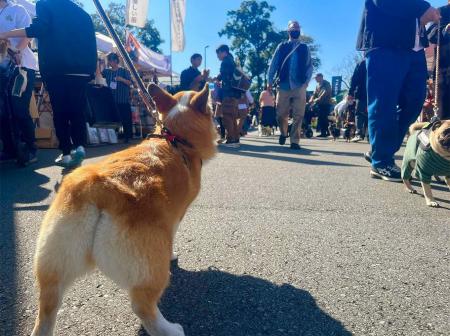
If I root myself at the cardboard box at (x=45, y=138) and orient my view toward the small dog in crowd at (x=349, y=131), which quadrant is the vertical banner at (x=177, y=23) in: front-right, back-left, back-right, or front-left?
front-left

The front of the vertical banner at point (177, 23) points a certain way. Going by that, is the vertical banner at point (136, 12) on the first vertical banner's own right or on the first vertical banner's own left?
on the first vertical banner's own right

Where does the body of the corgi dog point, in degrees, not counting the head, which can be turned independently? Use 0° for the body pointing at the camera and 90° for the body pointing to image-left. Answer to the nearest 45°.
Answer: approximately 225°

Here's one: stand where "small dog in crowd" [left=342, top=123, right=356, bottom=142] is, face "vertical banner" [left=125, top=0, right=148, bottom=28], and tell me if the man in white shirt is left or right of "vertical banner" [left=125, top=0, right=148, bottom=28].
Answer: left

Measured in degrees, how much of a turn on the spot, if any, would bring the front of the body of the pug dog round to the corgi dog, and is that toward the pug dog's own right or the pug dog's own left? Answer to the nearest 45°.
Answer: approximately 45° to the pug dog's own right

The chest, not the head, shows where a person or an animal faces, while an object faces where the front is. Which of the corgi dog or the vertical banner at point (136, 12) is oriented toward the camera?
the vertical banner

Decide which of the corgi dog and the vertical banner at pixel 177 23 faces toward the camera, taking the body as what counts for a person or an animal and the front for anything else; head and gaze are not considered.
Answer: the vertical banner

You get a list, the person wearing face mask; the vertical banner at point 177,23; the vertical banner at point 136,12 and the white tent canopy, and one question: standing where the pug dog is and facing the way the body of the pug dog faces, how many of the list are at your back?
4

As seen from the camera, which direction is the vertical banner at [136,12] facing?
toward the camera

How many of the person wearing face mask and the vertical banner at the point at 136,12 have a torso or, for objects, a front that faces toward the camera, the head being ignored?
2
